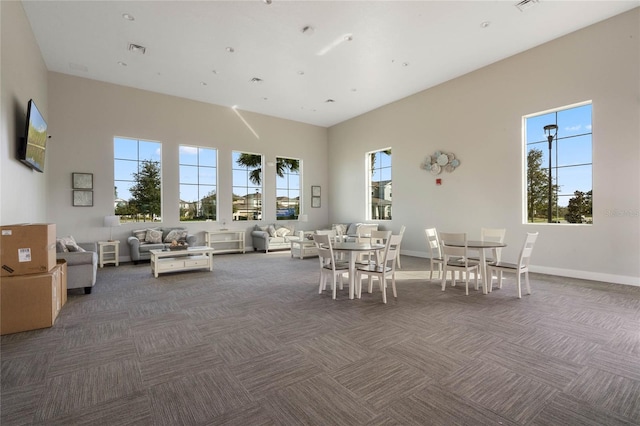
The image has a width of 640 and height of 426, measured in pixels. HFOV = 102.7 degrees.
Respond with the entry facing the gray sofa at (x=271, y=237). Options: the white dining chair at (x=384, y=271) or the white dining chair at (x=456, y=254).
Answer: the white dining chair at (x=384, y=271)

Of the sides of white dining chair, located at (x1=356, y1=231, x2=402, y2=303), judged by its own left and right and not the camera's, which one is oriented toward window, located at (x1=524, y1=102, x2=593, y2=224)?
right

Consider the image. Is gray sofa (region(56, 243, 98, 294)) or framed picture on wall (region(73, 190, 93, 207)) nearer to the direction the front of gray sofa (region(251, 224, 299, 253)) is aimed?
the gray sofa

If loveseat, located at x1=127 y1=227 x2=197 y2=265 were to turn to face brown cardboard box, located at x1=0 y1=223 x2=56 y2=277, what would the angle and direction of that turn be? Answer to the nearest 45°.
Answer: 0° — it already faces it

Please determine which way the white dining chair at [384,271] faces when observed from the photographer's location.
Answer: facing away from the viewer and to the left of the viewer

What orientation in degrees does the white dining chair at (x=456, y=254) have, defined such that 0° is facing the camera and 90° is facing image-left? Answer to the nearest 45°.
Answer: approximately 225°

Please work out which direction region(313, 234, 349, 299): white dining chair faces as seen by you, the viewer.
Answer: facing away from the viewer and to the right of the viewer

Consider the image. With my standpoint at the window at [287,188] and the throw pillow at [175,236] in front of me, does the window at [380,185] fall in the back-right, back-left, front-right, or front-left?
back-left

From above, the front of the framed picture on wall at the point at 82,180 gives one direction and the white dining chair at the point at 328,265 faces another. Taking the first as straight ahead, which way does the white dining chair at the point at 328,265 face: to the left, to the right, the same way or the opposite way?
to the left

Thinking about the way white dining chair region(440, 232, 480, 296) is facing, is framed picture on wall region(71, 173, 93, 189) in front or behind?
behind

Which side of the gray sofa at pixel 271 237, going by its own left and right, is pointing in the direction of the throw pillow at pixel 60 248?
right

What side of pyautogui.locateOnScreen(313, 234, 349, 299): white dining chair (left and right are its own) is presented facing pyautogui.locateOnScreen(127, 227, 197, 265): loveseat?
left
